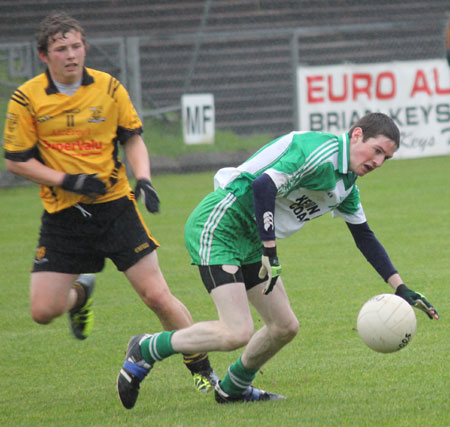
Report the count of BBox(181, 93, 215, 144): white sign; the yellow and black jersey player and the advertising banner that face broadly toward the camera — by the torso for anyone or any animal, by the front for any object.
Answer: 3

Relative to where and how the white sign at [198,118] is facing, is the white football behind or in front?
in front

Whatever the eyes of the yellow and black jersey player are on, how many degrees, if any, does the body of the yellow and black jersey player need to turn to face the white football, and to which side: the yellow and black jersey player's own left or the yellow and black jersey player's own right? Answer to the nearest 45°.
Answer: approximately 45° to the yellow and black jersey player's own left

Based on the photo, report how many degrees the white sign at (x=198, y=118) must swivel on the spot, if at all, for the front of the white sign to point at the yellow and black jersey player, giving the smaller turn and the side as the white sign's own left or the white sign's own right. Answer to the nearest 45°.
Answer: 0° — it already faces them

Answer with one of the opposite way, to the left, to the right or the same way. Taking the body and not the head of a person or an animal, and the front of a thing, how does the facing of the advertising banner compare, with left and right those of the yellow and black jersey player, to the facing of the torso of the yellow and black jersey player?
the same way

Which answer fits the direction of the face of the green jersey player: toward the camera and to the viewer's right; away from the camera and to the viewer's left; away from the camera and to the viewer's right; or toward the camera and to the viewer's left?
toward the camera and to the viewer's right

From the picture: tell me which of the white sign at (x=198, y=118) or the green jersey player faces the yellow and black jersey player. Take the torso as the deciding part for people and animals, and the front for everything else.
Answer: the white sign

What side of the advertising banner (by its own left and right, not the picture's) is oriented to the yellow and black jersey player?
front

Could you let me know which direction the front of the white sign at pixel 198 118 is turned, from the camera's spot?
facing the viewer

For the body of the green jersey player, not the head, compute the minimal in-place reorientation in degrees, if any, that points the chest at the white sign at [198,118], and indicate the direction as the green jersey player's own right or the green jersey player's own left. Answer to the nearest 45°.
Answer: approximately 135° to the green jersey player's own left

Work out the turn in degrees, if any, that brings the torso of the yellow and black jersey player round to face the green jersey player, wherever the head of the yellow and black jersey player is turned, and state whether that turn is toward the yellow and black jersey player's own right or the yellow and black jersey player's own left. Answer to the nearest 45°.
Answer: approximately 45° to the yellow and black jersey player's own left

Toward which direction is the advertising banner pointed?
toward the camera

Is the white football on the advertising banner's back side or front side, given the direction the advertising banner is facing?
on the front side

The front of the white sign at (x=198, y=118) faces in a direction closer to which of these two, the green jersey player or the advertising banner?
the green jersey player

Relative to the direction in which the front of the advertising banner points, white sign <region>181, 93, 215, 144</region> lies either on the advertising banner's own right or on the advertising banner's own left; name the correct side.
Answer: on the advertising banner's own right

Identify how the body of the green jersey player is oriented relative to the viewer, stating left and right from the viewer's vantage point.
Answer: facing the viewer and to the right of the viewer
